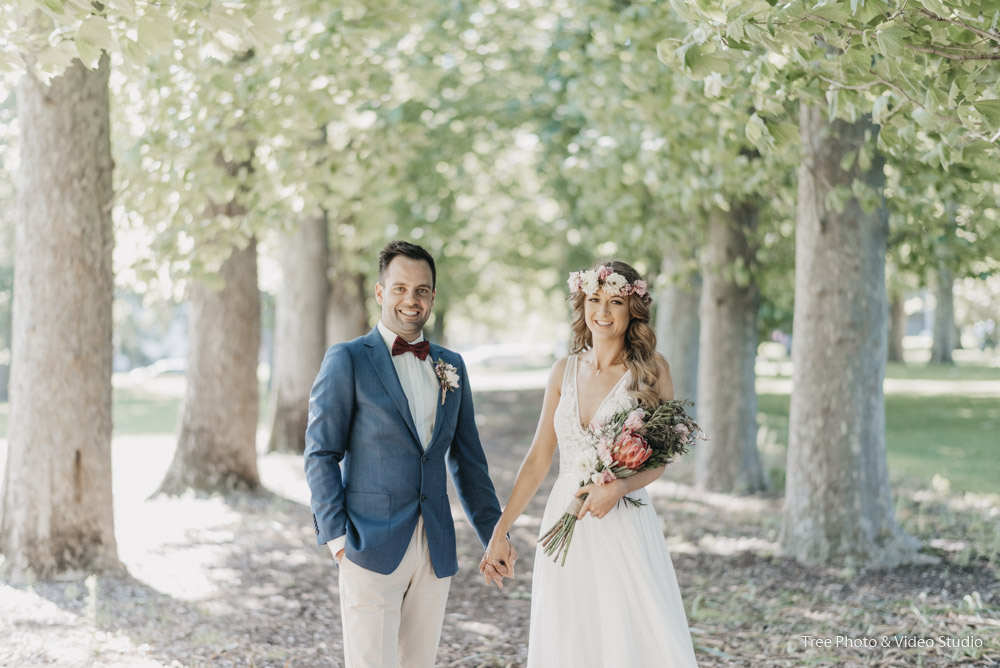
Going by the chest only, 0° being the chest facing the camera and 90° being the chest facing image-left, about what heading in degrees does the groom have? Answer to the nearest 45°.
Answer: approximately 315°

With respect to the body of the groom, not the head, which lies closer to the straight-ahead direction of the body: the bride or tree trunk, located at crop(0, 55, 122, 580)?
the bride

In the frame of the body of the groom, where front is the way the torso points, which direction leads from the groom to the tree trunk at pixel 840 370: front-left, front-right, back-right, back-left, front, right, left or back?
left

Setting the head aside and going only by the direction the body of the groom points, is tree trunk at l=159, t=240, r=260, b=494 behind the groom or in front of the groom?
behind

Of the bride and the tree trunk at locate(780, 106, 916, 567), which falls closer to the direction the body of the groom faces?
the bride

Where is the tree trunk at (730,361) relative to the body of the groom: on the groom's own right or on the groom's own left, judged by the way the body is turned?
on the groom's own left

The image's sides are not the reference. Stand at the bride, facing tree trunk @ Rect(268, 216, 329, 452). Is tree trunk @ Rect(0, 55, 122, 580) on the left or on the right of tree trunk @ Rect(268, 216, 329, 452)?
left

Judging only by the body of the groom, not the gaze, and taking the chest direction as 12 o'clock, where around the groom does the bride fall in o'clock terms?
The bride is roughly at 10 o'clock from the groom.

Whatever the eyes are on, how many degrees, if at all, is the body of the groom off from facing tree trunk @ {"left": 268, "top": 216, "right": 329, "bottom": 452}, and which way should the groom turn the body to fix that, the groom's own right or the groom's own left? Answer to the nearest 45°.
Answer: approximately 135° to the groom's own left

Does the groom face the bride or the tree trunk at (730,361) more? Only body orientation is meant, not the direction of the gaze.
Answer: the bride
